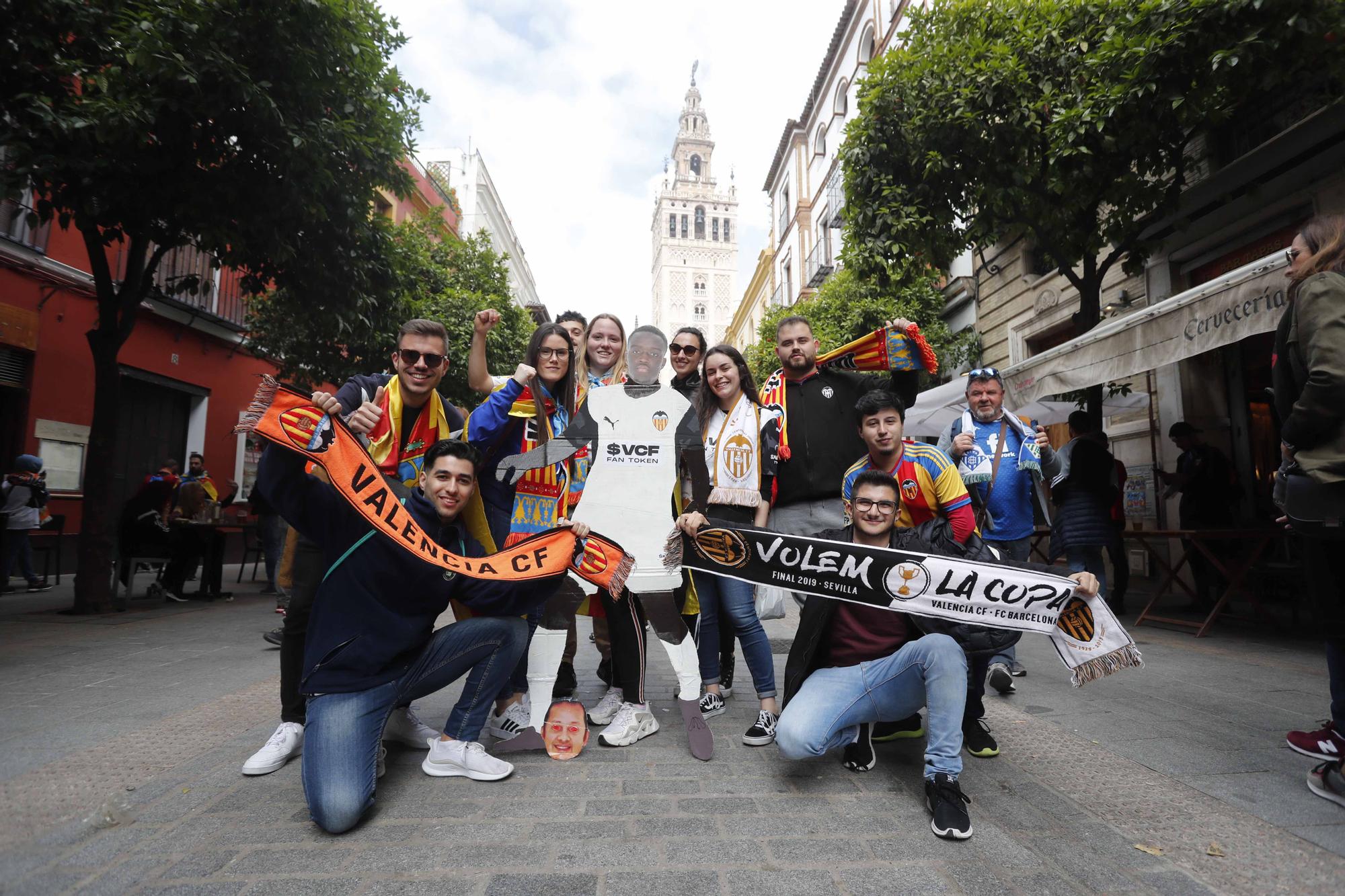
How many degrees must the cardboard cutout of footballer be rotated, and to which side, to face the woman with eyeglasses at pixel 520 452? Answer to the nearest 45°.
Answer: approximately 90° to its right

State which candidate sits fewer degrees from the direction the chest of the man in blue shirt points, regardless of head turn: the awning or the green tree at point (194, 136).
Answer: the green tree

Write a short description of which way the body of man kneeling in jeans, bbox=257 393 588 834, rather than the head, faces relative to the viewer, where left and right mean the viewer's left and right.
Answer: facing the viewer and to the right of the viewer

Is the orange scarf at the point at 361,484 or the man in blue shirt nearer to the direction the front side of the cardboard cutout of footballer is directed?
the orange scarf
